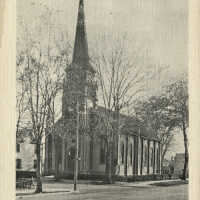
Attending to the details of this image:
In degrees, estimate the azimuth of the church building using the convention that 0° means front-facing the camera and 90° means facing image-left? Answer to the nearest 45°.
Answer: approximately 45°
